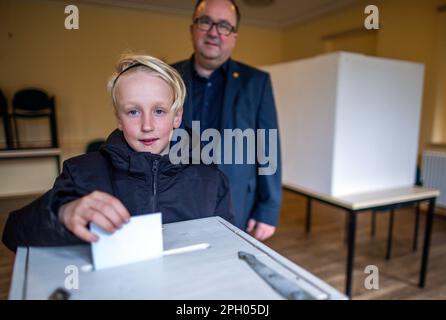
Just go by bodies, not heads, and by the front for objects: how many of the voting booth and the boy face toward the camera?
1

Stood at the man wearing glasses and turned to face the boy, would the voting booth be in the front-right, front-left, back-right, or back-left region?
back-left

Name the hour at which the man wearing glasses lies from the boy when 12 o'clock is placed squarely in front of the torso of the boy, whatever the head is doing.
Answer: The man wearing glasses is roughly at 7 o'clock from the boy.

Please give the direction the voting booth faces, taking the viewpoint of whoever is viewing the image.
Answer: facing away from the viewer and to the left of the viewer

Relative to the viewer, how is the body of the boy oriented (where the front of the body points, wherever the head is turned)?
toward the camera

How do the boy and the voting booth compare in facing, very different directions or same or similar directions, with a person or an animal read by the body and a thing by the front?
very different directions
